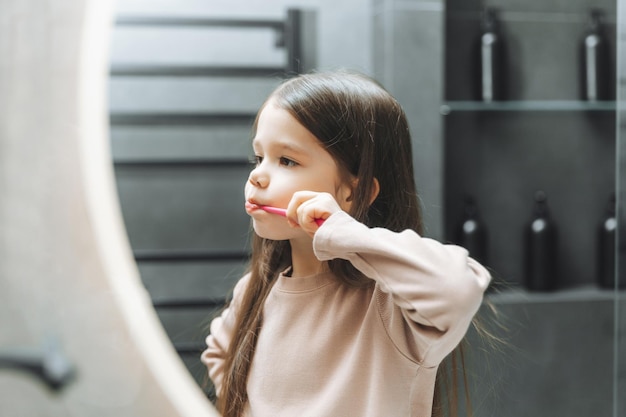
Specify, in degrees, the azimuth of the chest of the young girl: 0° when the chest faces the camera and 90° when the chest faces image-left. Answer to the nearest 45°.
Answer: approximately 45°

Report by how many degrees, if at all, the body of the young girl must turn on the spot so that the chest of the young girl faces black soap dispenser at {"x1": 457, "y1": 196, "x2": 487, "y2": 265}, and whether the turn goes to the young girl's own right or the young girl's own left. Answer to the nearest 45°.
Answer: approximately 135° to the young girl's own right

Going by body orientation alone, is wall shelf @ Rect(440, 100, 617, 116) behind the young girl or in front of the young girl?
behind

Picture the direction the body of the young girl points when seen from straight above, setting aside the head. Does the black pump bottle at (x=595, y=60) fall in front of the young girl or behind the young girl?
behind

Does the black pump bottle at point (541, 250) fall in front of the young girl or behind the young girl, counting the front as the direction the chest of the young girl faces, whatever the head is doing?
behind

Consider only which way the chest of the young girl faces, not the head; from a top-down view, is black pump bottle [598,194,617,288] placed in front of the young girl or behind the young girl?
behind

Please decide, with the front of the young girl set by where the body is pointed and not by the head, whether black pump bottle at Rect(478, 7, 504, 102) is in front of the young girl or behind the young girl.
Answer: behind
